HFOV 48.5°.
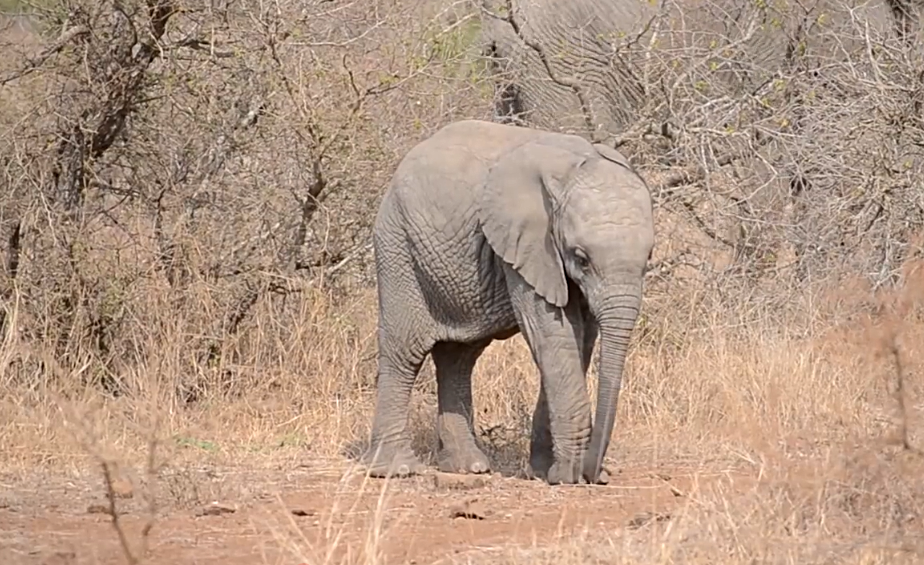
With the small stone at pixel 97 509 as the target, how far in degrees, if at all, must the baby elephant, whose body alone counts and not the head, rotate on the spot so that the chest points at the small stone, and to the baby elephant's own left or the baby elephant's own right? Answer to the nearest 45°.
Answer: approximately 135° to the baby elephant's own right

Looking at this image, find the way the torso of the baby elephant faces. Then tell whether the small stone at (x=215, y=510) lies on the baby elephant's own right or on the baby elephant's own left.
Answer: on the baby elephant's own right

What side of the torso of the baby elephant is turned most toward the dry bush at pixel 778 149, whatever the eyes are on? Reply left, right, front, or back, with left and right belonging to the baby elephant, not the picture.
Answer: left

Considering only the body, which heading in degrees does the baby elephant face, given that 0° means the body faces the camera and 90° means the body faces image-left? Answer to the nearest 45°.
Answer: approximately 315°
